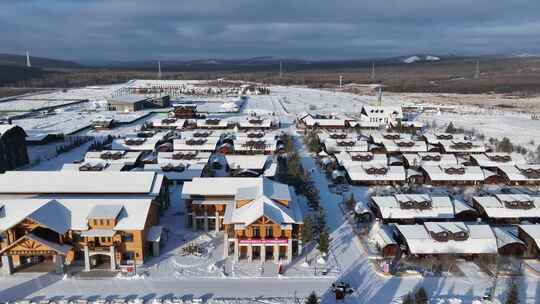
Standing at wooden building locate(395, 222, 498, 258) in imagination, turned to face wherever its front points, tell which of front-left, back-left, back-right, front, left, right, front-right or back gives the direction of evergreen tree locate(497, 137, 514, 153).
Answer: back

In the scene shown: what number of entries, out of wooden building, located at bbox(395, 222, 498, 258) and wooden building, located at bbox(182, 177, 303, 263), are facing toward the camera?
2

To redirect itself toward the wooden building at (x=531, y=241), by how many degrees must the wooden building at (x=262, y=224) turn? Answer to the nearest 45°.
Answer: approximately 90° to its left

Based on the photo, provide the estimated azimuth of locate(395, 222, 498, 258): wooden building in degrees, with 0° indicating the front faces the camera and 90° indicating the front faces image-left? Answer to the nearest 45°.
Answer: approximately 0°

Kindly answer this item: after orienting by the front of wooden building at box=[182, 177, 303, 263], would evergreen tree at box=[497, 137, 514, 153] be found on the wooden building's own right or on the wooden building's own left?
on the wooden building's own left

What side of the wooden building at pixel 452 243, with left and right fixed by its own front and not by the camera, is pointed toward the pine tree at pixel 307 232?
right

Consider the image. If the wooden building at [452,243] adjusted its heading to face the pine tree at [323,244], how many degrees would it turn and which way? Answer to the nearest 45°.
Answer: approximately 90° to its right

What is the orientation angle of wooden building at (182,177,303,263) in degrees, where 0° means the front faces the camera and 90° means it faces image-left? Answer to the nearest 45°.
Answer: approximately 0°

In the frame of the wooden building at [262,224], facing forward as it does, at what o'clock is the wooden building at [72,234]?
the wooden building at [72,234] is roughly at 3 o'clock from the wooden building at [262,224].

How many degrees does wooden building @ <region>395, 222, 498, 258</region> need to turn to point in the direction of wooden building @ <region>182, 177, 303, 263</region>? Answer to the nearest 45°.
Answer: approximately 90° to its right

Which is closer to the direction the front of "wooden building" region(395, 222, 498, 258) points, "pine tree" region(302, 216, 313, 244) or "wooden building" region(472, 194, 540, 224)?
the pine tree
